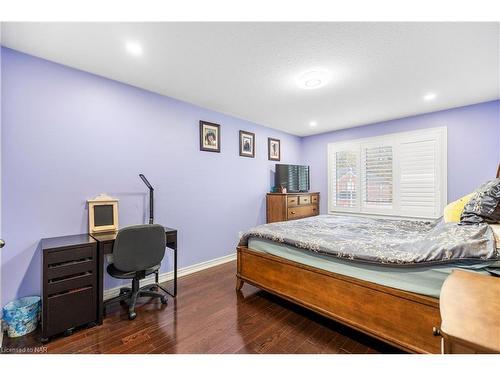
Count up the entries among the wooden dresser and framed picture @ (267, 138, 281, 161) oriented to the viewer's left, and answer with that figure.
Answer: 0

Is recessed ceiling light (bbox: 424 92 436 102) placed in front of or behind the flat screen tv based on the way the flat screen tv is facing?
in front

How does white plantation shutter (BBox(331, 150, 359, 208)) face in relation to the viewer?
toward the camera

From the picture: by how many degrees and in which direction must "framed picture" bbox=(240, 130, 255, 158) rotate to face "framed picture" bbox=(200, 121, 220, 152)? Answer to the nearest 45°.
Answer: approximately 90° to its right

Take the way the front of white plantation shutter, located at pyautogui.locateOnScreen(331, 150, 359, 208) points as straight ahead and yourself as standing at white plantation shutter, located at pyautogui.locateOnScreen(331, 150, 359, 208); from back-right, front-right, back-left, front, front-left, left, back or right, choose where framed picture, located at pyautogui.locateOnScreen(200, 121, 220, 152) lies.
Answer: front-right

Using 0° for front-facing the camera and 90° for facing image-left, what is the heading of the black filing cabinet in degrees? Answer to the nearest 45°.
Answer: approximately 315°

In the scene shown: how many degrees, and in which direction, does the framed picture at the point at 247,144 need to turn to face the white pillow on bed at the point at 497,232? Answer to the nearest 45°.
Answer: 0° — it already faces it

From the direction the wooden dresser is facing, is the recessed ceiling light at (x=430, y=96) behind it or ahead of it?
ahead

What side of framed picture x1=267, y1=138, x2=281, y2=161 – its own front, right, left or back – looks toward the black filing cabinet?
right

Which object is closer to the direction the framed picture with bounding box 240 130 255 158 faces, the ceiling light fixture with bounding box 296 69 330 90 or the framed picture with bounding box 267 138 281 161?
the ceiling light fixture

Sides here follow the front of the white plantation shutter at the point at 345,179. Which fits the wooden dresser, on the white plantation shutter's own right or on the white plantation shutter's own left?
on the white plantation shutter's own right

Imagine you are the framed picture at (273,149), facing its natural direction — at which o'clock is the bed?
The bed is roughly at 1 o'clock from the framed picture.

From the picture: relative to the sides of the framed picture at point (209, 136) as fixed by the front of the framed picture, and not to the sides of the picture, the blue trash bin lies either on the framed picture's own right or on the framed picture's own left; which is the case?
on the framed picture's own right

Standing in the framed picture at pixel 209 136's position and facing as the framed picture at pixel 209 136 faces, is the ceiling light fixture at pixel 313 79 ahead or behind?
ahead

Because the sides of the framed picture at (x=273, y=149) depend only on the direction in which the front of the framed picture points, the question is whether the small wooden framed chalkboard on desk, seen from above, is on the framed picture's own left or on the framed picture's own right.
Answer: on the framed picture's own right

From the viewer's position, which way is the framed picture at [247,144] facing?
facing the viewer and to the right of the viewer

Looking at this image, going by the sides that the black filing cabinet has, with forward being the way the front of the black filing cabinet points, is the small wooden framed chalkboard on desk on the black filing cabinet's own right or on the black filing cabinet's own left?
on the black filing cabinet's own left
